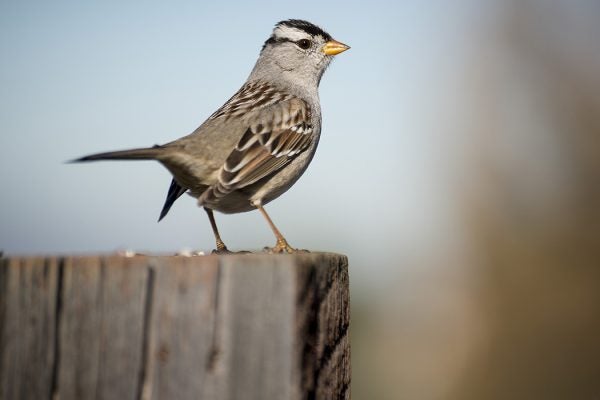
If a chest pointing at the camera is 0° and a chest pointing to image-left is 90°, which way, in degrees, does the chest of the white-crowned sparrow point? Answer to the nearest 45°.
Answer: approximately 270°
